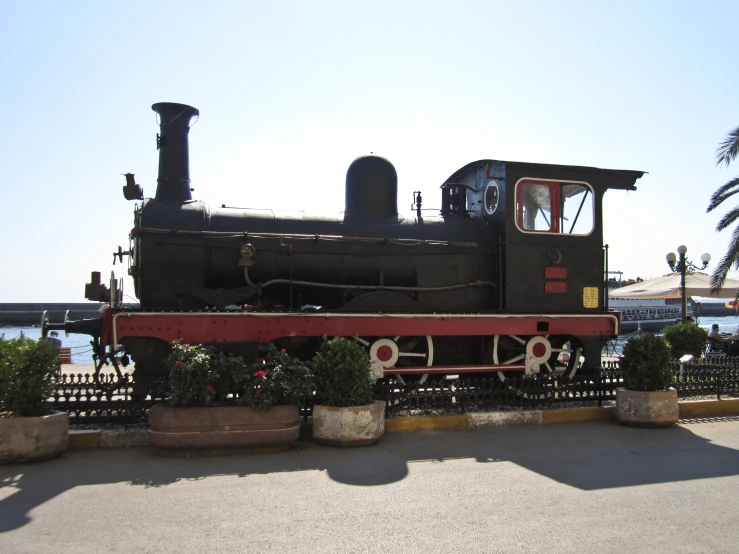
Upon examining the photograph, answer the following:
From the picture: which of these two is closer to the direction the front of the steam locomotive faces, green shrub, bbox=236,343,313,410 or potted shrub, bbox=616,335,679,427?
the green shrub

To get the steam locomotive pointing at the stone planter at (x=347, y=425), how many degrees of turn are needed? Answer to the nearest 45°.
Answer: approximately 90° to its left

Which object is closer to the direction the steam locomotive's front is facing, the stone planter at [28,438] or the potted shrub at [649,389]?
the stone planter

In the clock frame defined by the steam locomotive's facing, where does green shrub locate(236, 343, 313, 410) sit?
The green shrub is roughly at 10 o'clock from the steam locomotive.

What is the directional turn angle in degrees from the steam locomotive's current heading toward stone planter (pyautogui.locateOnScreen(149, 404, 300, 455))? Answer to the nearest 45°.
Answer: approximately 45° to its left

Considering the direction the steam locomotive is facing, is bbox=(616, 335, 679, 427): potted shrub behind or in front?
behind

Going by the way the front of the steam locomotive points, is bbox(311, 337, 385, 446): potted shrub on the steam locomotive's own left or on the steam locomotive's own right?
on the steam locomotive's own left

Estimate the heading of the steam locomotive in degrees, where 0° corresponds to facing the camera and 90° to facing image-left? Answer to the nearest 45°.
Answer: approximately 90°

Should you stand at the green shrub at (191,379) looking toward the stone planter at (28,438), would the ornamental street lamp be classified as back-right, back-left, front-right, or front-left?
back-right

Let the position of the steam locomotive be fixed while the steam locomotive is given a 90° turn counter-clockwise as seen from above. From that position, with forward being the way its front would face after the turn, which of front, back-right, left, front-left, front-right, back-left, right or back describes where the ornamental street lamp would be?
back-left

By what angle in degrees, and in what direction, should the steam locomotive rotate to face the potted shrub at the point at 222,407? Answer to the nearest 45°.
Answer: approximately 45° to its left
